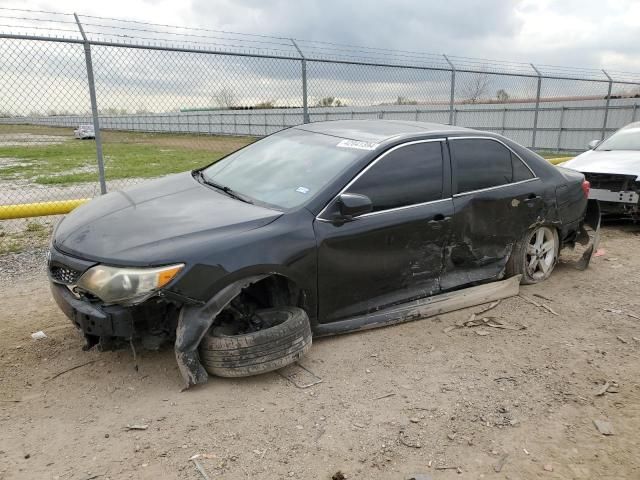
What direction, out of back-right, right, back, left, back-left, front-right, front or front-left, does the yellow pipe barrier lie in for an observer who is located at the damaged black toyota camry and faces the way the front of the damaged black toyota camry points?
right

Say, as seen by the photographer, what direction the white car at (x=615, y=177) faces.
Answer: facing the viewer and to the left of the viewer

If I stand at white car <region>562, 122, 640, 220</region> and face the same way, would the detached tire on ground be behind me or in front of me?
in front

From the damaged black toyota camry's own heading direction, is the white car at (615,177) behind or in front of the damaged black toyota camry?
behind

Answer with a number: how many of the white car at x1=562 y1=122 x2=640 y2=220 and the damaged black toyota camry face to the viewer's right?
0

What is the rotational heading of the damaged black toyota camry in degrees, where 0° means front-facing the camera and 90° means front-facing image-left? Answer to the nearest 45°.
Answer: approximately 45°
